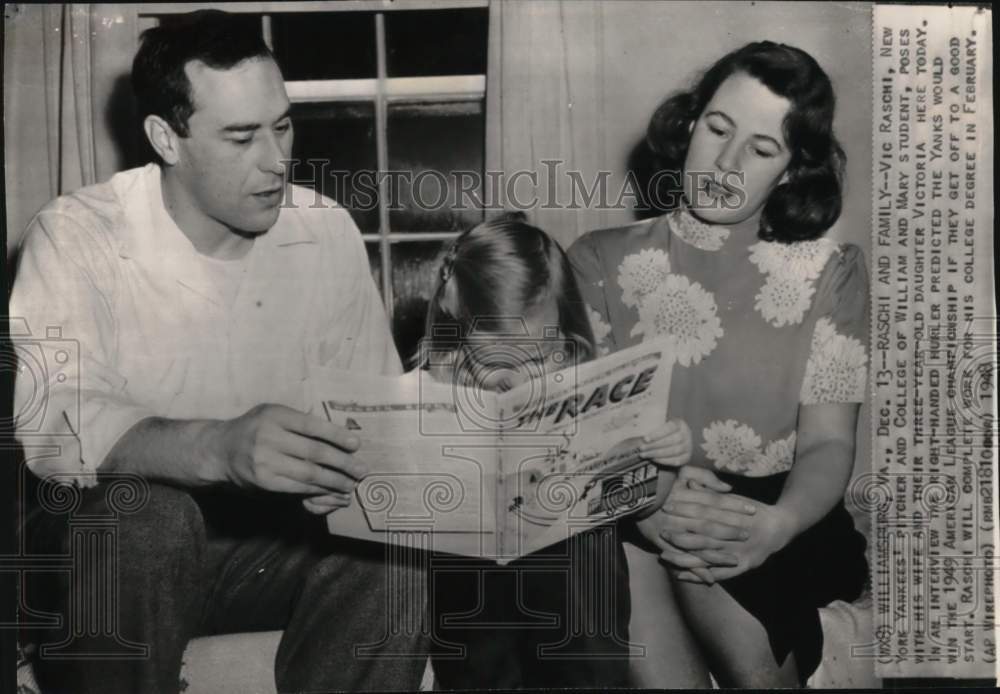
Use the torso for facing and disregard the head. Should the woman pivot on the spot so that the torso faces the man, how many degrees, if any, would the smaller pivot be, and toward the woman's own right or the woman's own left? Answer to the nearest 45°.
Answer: approximately 45° to the woman's own right

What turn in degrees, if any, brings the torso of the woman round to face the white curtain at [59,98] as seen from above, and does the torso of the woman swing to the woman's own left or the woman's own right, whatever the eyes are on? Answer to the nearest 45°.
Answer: approximately 45° to the woman's own right

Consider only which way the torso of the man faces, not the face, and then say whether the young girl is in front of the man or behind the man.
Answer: in front

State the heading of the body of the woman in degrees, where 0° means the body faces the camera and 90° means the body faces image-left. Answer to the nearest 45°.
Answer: approximately 45°

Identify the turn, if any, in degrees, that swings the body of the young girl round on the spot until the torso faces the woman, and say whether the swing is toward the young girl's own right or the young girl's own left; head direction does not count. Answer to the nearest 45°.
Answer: approximately 90° to the young girl's own left

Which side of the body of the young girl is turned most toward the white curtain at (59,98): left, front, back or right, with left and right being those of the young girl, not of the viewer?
right
